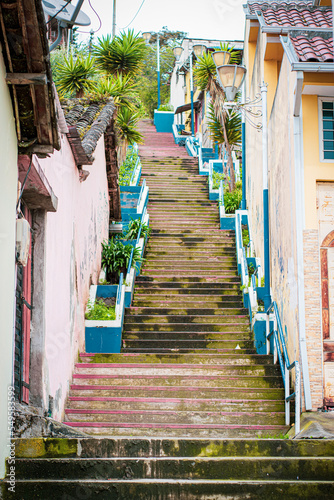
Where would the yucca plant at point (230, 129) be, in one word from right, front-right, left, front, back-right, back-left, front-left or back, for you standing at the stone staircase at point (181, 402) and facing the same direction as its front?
back

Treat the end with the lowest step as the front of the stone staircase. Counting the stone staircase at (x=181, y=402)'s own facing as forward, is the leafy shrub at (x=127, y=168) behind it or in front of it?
behind

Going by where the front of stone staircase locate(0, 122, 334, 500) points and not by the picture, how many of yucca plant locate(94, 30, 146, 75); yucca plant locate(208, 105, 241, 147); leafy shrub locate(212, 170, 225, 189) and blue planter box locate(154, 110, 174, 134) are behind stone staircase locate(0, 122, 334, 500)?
4

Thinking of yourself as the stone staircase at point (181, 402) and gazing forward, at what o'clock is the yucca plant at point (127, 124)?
The yucca plant is roughly at 6 o'clock from the stone staircase.

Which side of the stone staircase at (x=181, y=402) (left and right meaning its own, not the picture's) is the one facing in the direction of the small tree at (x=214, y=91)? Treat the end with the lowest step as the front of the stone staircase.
back

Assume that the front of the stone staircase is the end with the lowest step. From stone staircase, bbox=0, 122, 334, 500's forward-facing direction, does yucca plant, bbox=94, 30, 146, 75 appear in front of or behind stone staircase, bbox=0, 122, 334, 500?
behind

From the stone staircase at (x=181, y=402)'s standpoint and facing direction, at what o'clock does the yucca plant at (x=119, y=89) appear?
The yucca plant is roughly at 6 o'clock from the stone staircase.

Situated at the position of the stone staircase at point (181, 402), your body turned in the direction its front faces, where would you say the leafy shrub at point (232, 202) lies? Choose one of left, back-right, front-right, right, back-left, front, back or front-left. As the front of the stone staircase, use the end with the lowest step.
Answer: back

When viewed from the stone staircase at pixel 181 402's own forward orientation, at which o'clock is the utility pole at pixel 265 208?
The utility pole is roughly at 7 o'clock from the stone staircase.

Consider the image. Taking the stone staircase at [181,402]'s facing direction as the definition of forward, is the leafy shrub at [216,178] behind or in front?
behind

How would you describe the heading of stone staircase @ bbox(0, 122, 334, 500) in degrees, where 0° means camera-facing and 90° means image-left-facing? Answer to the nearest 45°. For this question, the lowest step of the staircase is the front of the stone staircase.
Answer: approximately 0°

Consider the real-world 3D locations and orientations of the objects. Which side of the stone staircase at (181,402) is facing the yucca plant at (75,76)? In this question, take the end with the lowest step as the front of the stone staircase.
back
